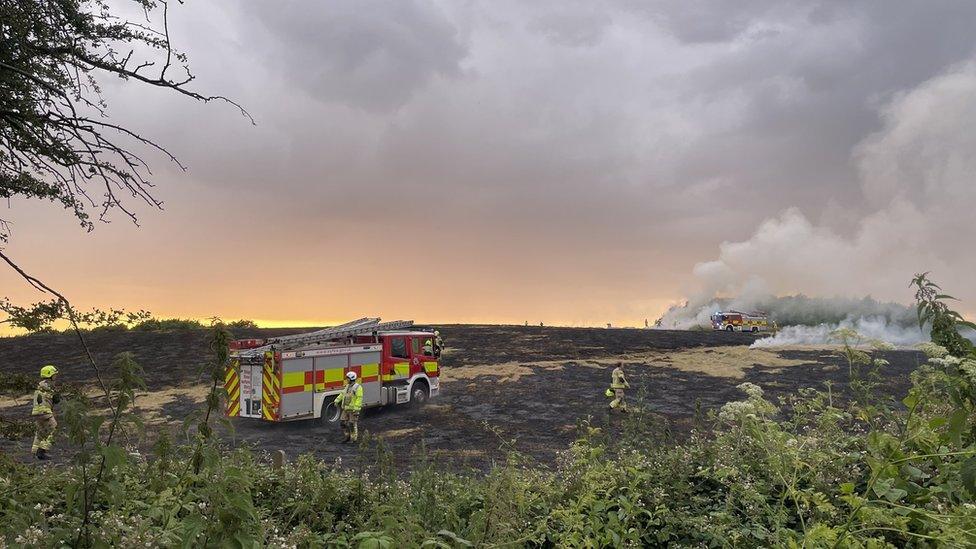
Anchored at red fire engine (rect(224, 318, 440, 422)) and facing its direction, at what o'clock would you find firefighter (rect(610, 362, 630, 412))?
The firefighter is roughly at 2 o'clock from the red fire engine.

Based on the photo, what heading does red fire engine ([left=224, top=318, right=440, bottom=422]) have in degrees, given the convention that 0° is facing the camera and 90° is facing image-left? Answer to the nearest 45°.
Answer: approximately 225°

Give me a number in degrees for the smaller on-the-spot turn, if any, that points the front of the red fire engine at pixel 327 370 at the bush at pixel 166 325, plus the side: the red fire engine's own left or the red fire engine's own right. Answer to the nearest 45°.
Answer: approximately 45° to the red fire engine's own left
